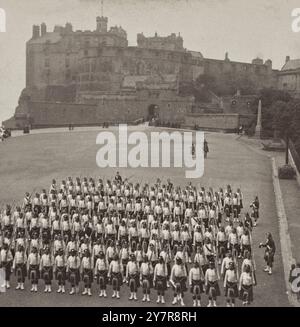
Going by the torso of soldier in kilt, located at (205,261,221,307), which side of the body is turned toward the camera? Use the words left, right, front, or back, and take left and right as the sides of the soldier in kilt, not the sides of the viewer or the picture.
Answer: front

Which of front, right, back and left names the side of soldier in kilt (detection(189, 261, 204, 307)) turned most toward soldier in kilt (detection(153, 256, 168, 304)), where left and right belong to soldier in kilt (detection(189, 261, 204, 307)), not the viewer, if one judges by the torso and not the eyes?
right

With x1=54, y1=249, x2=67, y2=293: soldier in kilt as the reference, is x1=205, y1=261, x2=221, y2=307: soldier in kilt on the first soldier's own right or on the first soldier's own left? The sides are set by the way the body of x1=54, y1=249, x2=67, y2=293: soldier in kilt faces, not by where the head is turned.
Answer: on the first soldier's own left

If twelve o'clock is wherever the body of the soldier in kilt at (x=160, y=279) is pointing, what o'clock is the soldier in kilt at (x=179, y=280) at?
the soldier in kilt at (x=179, y=280) is roughly at 9 o'clock from the soldier in kilt at (x=160, y=279).

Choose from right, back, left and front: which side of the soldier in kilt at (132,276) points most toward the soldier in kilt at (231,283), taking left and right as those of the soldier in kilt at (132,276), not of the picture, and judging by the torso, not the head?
left

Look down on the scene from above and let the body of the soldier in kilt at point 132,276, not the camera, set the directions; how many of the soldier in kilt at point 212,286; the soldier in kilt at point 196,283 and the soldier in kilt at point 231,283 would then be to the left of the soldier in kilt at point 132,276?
3

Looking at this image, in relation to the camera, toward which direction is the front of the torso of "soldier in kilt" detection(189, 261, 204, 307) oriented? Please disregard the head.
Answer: toward the camera

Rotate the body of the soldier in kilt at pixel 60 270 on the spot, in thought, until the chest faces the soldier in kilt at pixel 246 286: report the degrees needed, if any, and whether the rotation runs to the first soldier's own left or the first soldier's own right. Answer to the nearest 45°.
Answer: approximately 90° to the first soldier's own left

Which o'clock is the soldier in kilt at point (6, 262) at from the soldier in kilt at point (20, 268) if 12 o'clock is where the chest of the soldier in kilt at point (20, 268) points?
the soldier in kilt at point (6, 262) is roughly at 4 o'clock from the soldier in kilt at point (20, 268).

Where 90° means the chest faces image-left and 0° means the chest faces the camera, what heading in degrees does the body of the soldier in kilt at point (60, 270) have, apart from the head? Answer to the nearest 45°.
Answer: approximately 0°

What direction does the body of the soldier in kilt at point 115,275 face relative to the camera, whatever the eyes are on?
toward the camera
